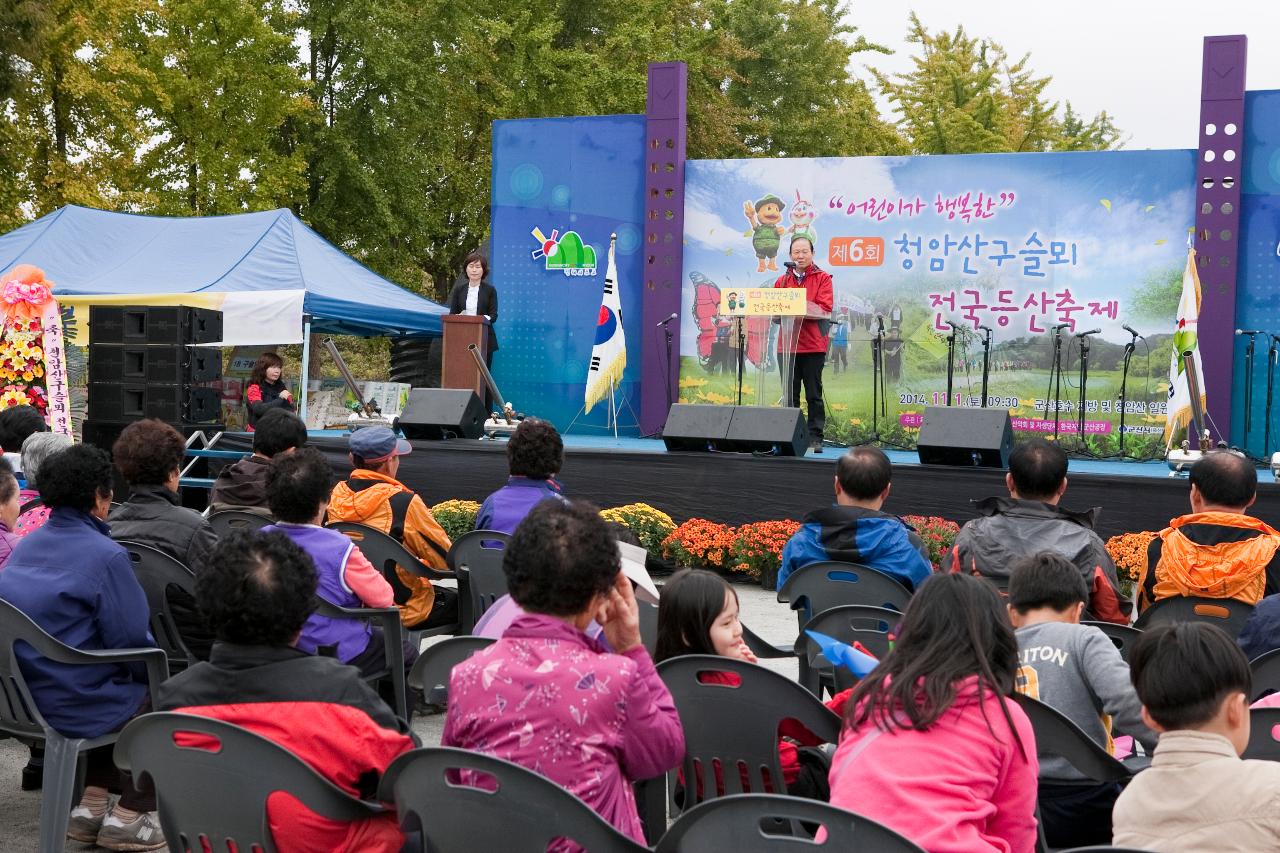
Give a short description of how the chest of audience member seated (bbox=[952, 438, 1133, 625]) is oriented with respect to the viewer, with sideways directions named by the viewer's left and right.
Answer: facing away from the viewer

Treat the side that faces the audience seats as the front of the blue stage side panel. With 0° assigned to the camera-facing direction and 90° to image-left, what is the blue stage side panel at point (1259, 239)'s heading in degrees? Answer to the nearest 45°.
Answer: approximately 0°

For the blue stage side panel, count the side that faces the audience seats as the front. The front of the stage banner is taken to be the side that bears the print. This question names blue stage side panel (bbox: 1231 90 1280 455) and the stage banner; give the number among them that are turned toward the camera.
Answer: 2

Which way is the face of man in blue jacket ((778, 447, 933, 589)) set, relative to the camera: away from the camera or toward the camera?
away from the camera

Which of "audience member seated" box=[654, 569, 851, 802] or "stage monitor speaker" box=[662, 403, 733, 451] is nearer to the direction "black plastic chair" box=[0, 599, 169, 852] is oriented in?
the stage monitor speaker

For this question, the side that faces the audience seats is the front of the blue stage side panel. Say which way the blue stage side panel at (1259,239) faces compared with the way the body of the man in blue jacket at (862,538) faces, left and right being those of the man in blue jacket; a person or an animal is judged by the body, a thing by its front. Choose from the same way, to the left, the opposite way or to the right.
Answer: the opposite way

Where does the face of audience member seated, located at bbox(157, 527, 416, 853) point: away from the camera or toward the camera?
away from the camera

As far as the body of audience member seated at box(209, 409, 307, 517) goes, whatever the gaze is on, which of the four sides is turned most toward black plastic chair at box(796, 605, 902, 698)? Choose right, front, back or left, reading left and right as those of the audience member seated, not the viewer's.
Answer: right

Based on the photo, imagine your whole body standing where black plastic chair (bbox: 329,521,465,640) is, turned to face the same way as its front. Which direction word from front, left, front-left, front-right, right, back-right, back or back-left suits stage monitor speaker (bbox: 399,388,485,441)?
front-left

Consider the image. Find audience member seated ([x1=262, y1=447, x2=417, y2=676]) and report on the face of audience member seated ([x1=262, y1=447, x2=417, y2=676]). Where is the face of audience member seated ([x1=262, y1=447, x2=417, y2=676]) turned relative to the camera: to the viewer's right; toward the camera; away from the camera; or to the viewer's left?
away from the camera
